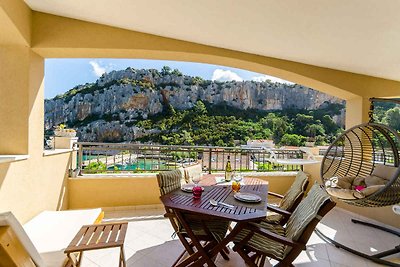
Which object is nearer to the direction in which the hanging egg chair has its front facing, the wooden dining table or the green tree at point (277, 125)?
the wooden dining table

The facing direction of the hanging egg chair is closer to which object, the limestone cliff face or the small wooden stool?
the small wooden stool

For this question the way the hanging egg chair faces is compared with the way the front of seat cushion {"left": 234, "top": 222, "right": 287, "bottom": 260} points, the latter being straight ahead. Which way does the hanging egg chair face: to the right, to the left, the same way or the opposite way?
to the left

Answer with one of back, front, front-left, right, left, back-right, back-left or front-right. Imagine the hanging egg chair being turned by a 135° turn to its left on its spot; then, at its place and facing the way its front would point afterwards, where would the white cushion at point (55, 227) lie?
back-right

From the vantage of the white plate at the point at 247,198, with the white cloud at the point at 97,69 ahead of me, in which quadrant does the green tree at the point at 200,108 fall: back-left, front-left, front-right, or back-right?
front-right

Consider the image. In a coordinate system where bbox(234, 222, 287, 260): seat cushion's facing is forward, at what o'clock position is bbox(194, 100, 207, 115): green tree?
The green tree is roughly at 1 o'clock from the seat cushion.

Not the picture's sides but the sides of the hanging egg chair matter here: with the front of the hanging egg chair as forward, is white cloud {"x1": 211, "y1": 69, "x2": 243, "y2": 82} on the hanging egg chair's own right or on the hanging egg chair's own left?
on the hanging egg chair's own right

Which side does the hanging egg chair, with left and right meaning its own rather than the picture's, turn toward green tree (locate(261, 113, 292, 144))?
right

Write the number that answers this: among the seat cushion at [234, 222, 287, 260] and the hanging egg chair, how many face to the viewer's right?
0

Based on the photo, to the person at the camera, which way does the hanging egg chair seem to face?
facing the viewer and to the left of the viewer

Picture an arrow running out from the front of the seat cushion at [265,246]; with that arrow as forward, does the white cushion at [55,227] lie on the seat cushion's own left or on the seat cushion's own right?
on the seat cushion's own left

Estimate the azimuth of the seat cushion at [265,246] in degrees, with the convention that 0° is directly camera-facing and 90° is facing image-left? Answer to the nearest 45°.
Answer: approximately 135°

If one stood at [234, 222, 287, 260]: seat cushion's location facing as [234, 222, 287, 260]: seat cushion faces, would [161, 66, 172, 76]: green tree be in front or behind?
in front

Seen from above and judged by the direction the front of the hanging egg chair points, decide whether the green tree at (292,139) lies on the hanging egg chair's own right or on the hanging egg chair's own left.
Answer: on the hanging egg chair's own right
